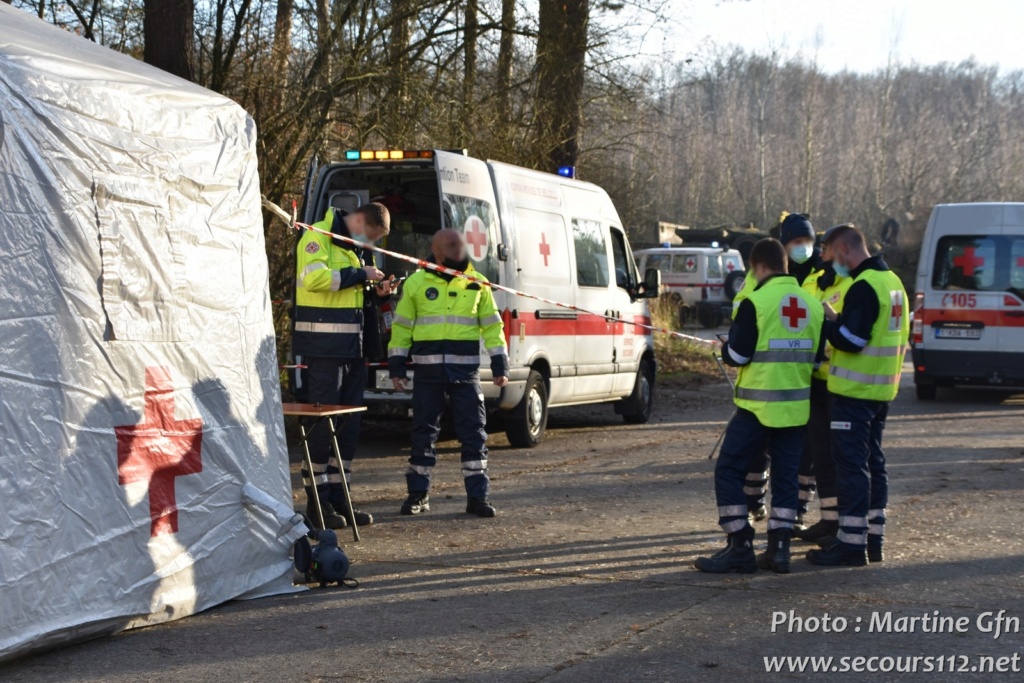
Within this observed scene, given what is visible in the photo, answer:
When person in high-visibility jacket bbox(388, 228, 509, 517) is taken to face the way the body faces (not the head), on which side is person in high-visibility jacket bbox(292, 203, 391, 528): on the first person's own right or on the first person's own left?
on the first person's own right

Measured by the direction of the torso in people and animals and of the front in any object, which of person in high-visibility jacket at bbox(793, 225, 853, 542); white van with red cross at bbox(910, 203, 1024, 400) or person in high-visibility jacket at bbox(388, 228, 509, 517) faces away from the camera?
the white van with red cross

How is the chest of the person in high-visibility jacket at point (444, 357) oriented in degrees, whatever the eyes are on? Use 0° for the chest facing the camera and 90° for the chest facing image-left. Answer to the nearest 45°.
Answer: approximately 0°

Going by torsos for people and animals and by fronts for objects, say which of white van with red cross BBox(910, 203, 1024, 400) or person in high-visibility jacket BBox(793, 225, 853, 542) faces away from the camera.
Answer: the white van with red cross

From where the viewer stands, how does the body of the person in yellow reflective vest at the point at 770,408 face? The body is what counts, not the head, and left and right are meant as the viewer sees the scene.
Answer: facing away from the viewer and to the left of the viewer

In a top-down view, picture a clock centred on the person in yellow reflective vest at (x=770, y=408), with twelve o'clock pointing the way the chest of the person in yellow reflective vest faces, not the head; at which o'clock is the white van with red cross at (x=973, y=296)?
The white van with red cross is roughly at 2 o'clock from the person in yellow reflective vest.

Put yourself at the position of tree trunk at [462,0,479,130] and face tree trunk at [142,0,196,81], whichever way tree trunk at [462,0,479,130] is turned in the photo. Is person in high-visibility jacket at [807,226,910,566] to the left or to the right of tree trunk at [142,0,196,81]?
left

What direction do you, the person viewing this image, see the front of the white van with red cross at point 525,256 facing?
facing away from the viewer and to the right of the viewer
